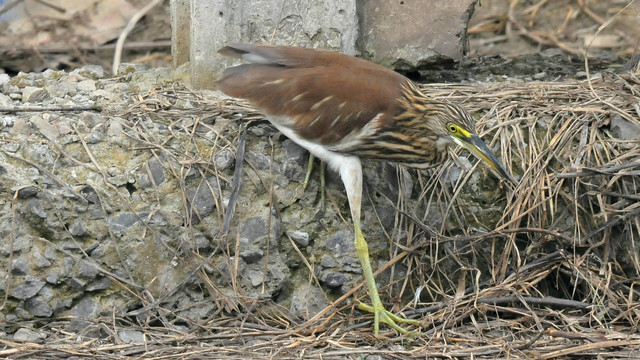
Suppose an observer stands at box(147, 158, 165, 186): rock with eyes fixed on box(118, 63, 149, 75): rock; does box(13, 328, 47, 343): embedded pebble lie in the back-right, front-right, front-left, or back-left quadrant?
back-left

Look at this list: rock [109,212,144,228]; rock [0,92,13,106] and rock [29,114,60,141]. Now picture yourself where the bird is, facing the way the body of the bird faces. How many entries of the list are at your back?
3

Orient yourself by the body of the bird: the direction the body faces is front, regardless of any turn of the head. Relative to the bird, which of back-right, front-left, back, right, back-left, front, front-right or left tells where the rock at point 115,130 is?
back

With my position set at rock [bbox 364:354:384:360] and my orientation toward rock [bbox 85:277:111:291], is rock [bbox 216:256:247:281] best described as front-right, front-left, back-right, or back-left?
front-right

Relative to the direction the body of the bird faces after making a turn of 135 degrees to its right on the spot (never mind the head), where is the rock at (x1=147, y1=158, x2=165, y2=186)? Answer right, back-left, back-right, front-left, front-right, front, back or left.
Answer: front-right

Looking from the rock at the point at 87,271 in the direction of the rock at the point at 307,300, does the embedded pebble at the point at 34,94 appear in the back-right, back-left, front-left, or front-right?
back-left

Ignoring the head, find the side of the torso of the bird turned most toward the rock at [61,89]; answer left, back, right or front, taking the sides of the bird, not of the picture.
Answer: back

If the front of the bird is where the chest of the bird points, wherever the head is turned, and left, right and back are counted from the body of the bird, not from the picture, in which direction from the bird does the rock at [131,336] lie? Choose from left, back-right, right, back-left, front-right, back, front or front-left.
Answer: back-right

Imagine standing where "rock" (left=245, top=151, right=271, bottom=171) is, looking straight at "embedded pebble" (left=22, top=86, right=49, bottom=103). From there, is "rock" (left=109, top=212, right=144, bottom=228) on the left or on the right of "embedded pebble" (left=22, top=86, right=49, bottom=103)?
left

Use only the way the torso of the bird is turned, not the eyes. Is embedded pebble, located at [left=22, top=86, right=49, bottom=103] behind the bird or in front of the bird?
behind

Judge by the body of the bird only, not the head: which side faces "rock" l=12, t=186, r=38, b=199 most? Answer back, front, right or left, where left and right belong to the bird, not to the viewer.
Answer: back

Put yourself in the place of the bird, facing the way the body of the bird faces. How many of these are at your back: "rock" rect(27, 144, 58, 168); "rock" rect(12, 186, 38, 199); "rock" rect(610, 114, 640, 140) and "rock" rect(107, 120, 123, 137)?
3

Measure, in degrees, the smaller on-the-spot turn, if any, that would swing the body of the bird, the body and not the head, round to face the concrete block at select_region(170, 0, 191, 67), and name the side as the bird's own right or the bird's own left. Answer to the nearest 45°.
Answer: approximately 135° to the bird's own left

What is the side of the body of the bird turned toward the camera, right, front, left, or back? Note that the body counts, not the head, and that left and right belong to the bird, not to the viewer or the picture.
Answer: right

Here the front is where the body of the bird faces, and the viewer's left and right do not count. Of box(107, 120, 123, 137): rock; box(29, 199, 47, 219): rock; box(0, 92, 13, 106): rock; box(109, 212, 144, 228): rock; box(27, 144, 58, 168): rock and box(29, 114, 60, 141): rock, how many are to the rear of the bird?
6

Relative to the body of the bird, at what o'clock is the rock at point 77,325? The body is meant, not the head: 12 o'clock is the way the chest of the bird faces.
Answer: The rock is roughly at 5 o'clock from the bird.
